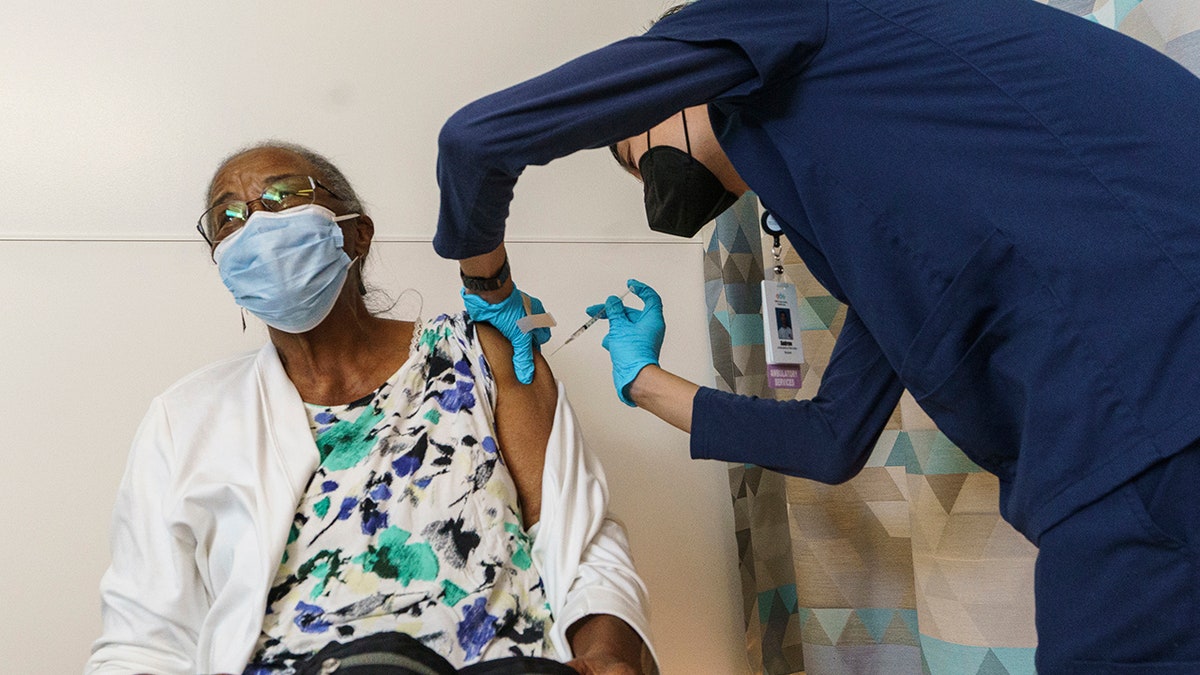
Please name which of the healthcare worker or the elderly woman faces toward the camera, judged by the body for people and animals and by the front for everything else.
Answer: the elderly woman

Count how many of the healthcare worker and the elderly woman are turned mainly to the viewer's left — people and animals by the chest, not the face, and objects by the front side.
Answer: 1

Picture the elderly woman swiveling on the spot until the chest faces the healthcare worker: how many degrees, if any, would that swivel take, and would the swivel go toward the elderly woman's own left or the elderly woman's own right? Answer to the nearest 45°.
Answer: approximately 45° to the elderly woman's own left

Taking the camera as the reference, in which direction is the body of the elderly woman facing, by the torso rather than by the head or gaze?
toward the camera

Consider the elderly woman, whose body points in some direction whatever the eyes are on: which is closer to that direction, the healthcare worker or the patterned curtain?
the healthcare worker

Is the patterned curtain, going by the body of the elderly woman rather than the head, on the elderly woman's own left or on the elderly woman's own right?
on the elderly woman's own left

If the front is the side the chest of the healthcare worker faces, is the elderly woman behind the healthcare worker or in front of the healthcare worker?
in front

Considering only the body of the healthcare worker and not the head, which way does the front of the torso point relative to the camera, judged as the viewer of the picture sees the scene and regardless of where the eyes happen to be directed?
to the viewer's left
